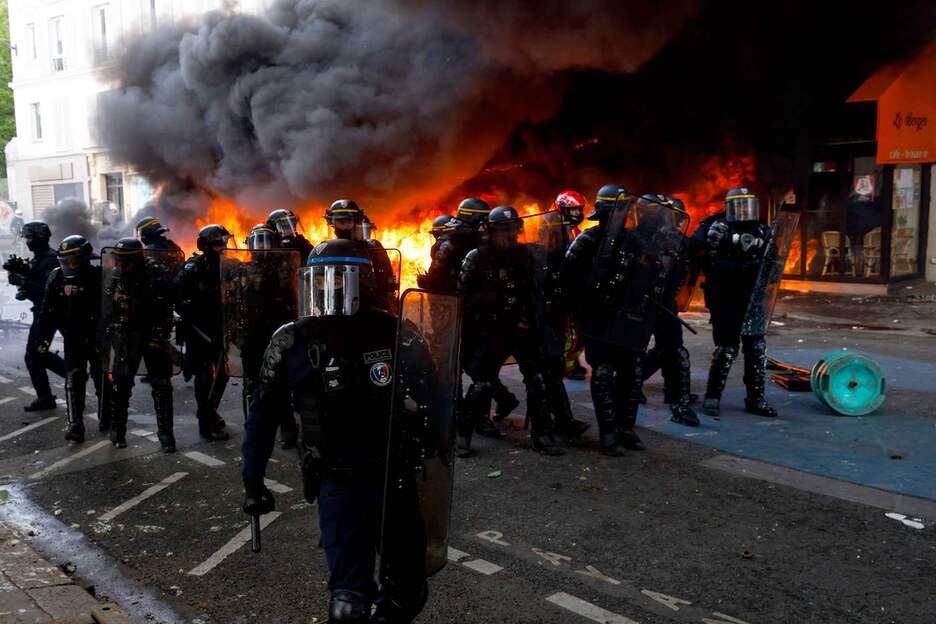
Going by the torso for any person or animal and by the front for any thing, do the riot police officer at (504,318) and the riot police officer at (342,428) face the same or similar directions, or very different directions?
same or similar directions

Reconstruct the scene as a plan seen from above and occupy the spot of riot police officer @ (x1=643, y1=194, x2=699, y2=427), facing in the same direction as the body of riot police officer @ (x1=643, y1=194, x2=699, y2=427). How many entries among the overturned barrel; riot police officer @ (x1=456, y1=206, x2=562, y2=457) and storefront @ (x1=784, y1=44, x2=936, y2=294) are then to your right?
1

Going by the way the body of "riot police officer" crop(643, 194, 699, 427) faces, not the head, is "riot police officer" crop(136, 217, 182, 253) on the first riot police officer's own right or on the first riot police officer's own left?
on the first riot police officer's own right

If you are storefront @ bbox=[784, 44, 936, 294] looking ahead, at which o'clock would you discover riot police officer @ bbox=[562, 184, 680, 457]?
The riot police officer is roughly at 11 o'clock from the storefront.

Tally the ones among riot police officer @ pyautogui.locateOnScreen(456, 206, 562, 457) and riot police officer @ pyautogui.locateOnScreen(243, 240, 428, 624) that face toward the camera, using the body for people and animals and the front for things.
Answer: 2

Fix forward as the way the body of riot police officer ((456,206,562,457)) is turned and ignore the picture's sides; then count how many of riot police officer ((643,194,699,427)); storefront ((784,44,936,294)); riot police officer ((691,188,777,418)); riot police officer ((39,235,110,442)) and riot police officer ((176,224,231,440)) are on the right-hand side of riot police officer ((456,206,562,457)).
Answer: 2

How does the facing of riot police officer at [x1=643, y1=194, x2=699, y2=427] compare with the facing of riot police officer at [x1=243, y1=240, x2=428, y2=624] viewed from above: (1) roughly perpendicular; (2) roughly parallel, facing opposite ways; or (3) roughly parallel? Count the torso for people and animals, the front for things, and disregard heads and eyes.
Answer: roughly perpendicular

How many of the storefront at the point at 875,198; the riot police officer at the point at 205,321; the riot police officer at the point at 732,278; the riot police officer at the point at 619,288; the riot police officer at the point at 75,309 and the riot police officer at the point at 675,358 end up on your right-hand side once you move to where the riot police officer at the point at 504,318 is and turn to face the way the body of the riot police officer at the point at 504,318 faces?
2

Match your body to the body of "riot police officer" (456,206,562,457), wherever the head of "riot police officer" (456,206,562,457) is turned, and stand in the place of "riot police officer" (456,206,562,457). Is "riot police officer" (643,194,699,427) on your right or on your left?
on your left

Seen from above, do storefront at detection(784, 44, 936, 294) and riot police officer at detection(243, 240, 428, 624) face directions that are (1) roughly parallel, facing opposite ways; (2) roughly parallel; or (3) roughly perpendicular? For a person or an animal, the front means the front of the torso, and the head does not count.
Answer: roughly perpendicular

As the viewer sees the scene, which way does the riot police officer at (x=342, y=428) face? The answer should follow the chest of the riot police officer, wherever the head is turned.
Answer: toward the camera

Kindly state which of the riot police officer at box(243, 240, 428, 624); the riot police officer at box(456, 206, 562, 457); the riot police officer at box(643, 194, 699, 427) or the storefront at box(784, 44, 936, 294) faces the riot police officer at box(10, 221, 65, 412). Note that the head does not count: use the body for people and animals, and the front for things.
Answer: the storefront

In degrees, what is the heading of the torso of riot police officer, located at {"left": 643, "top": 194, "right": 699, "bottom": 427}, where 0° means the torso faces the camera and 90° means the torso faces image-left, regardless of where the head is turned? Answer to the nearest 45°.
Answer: approximately 315°

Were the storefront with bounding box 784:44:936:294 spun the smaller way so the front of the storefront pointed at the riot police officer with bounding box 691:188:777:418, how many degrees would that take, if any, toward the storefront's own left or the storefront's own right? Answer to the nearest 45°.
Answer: approximately 45° to the storefront's own left

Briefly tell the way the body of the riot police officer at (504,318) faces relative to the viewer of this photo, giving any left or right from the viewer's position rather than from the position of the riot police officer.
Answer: facing the viewer

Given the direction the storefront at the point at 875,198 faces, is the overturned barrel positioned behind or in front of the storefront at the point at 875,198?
in front
